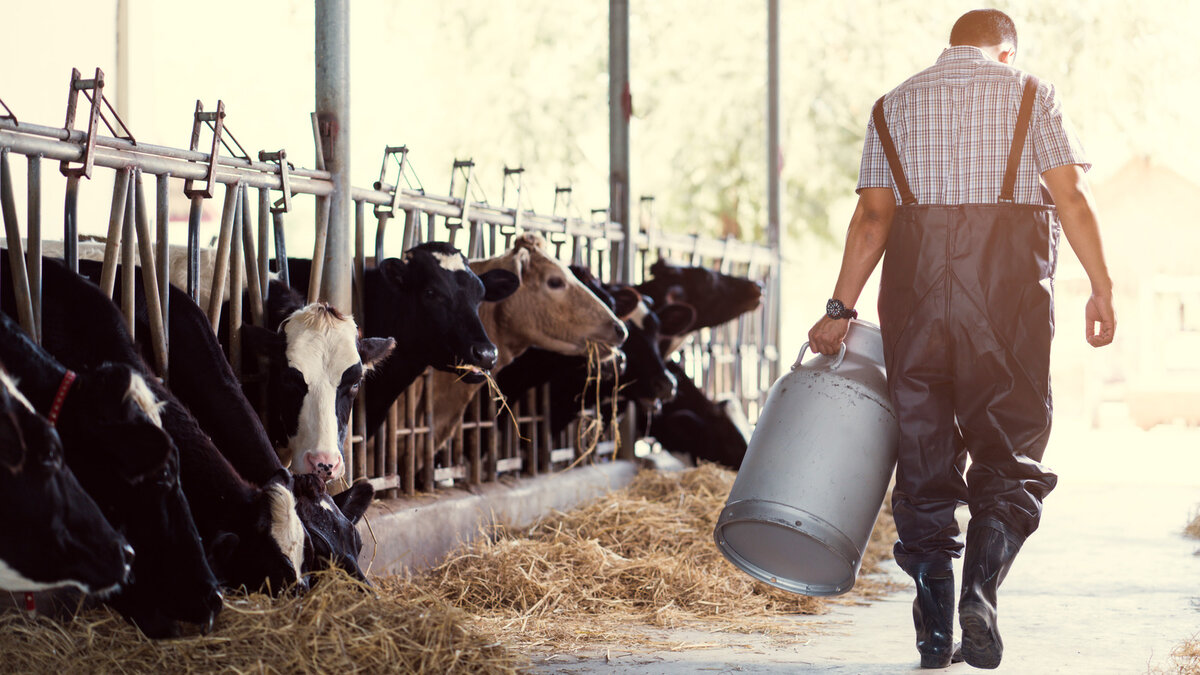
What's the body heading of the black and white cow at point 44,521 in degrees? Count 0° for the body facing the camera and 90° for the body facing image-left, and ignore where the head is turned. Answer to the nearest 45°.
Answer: approximately 270°

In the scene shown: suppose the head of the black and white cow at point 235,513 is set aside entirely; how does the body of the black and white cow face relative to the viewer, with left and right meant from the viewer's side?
facing the viewer and to the right of the viewer

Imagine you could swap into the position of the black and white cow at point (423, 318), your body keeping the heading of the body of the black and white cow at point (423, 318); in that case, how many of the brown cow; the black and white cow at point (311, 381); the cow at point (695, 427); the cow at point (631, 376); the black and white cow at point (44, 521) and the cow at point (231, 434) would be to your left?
3

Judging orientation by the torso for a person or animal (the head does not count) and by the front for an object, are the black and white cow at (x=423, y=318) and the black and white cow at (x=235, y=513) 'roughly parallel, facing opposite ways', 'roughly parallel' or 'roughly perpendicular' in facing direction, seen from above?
roughly parallel

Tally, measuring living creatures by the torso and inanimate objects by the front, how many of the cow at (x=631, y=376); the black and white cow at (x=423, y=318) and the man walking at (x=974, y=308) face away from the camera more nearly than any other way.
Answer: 1

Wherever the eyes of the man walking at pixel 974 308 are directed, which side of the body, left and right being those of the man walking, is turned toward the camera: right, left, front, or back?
back

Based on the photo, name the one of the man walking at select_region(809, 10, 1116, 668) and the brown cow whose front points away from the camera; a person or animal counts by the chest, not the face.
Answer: the man walking

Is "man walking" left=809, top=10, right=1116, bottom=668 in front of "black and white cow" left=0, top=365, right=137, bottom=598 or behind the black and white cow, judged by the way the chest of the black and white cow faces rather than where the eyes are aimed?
in front

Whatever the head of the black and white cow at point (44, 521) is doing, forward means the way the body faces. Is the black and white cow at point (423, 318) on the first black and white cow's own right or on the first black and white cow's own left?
on the first black and white cow's own left

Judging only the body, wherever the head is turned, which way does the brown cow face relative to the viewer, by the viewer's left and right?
facing to the right of the viewer

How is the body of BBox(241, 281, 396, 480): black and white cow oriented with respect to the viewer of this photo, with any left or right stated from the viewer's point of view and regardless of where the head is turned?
facing the viewer

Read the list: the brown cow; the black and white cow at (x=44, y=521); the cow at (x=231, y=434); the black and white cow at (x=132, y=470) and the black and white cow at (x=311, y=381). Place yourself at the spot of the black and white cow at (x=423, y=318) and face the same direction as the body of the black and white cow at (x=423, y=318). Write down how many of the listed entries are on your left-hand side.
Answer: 1

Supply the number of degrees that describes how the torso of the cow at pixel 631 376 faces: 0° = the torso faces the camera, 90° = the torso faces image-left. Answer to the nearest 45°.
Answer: approximately 315°

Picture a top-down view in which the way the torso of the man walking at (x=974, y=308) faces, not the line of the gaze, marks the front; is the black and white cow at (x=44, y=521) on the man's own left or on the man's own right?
on the man's own left

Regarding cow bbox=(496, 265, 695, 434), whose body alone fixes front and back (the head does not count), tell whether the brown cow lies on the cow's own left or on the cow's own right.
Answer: on the cow's own right

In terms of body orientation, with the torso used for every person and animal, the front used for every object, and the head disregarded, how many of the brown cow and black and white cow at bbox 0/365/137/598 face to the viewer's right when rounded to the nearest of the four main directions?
2

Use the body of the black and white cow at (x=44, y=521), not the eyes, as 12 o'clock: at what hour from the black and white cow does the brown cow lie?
The brown cow is roughly at 10 o'clock from the black and white cow.
